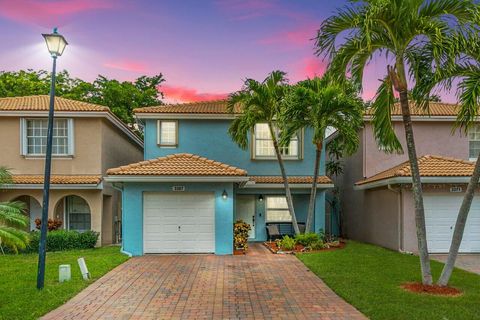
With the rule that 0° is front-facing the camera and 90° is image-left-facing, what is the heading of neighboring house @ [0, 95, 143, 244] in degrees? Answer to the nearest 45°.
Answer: approximately 0°

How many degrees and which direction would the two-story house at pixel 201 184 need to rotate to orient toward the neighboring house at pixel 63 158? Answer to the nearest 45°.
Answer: approximately 135° to its right

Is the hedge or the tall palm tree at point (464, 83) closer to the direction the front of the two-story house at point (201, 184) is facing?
the tall palm tree

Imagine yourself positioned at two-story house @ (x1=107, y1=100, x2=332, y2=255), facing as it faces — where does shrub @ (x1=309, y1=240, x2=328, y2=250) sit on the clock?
The shrub is roughly at 11 o'clock from the two-story house.

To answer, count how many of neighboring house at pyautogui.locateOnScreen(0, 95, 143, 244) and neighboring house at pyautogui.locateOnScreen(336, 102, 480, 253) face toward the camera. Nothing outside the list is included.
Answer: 2
